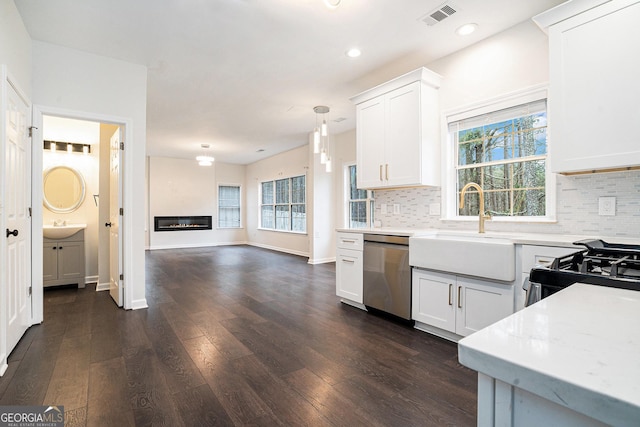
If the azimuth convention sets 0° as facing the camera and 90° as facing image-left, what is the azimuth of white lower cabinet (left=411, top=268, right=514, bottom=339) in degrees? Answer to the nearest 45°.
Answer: approximately 45°

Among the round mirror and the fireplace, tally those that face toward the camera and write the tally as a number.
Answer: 2

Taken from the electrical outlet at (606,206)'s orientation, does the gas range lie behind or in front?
in front

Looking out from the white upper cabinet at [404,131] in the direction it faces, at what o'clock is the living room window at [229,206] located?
The living room window is roughly at 3 o'clock from the white upper cabinet.

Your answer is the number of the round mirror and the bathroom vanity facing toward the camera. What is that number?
2

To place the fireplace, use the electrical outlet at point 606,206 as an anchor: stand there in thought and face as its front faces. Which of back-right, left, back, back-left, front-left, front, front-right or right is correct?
right

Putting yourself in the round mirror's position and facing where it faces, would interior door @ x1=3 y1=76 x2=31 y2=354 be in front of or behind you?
in front

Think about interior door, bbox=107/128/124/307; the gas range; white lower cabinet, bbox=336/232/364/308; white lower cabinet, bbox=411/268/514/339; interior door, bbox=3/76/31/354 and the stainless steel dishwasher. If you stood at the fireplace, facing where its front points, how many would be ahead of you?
6

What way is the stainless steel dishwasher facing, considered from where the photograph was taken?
facing the viewer and to the left of the viewer

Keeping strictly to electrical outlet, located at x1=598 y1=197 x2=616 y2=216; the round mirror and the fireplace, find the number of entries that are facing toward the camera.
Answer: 3
